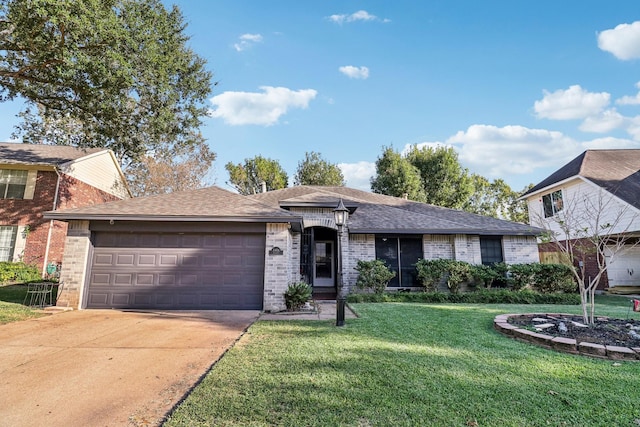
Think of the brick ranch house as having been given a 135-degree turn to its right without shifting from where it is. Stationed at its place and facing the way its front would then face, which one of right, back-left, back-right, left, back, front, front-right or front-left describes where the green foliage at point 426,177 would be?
right

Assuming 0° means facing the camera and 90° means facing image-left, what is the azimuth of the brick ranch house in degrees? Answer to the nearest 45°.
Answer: approximately 0°

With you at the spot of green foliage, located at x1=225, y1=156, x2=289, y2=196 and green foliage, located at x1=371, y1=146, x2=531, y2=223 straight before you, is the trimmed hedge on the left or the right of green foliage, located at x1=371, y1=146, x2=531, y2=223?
right

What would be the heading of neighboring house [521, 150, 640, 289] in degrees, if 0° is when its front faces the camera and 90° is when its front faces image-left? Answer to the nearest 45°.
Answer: approximately 0°

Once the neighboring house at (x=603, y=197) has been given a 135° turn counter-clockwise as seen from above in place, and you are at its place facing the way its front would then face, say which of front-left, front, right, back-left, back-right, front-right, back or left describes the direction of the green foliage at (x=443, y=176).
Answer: left

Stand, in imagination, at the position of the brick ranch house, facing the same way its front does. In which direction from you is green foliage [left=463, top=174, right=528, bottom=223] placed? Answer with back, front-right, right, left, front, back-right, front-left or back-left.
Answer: back-left

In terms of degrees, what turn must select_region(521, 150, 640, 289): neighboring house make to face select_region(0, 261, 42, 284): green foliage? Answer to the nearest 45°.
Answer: approximately 45° to its right

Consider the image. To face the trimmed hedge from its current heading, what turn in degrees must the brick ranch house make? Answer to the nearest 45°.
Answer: approximately 90° to its left

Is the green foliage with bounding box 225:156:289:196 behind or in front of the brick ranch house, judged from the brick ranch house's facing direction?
behind
